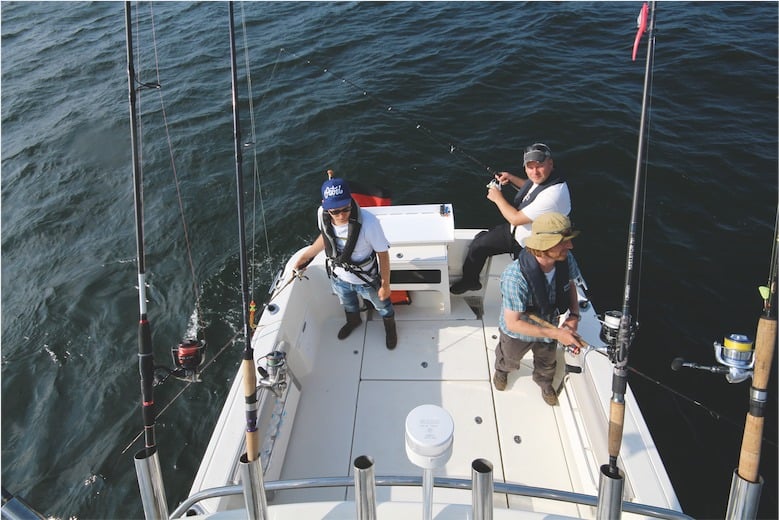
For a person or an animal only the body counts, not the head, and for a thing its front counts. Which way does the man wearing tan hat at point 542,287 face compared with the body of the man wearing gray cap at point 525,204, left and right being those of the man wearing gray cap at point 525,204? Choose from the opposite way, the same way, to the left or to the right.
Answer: to the left

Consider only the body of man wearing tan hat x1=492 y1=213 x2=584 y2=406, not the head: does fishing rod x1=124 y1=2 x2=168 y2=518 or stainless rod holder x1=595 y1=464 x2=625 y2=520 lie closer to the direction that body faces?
the stainless rod holder

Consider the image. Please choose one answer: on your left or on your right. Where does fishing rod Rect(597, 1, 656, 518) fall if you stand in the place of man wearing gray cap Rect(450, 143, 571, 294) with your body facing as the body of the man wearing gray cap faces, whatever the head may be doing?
on your left

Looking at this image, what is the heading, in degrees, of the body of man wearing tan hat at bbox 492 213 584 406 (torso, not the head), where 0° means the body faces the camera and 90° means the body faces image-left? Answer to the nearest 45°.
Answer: approximately 315°

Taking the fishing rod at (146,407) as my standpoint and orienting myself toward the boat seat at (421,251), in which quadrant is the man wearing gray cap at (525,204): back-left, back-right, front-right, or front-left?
front-right

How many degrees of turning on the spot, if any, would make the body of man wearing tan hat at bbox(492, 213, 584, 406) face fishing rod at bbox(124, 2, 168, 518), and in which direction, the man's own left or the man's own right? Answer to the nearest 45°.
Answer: approximately 90° to the man's own right

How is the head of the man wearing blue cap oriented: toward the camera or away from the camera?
toward the camera

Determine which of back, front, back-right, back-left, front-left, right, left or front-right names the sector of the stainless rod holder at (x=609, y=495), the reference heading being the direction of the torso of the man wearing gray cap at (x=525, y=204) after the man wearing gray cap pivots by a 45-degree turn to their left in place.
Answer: front

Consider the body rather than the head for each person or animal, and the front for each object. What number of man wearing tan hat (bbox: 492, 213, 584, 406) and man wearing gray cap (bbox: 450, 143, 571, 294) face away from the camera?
0

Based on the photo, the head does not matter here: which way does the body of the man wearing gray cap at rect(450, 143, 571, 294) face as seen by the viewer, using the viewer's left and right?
facing the viewer and to the left of the viewer

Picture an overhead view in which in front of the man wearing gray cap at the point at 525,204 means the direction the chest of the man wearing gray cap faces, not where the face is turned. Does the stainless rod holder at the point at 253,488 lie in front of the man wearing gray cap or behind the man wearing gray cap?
in front
